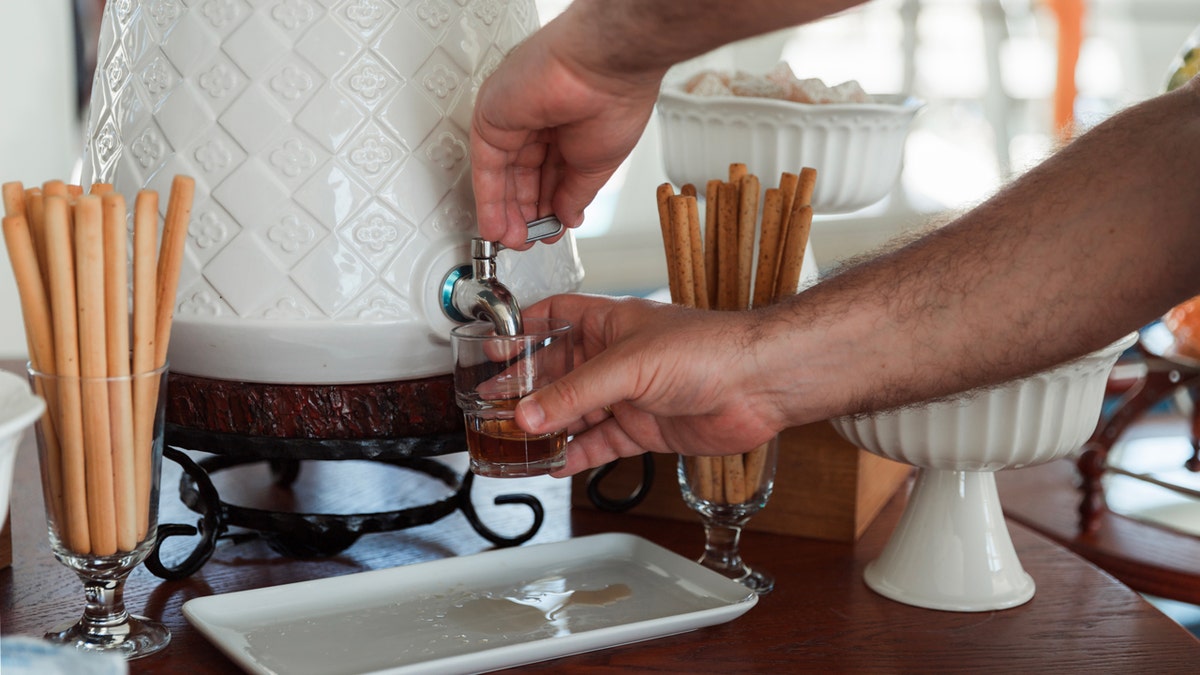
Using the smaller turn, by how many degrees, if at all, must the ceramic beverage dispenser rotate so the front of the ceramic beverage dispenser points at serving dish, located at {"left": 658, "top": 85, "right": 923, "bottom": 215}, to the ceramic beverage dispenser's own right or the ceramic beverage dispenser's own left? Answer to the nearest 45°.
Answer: approximately 45° to the ceramic beverage dispenser's own left

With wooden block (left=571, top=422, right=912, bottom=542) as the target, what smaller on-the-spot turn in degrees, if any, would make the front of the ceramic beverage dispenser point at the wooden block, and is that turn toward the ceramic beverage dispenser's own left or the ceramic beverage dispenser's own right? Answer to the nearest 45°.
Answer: approximately 45° to the ceramic beverage dispenser's own left
